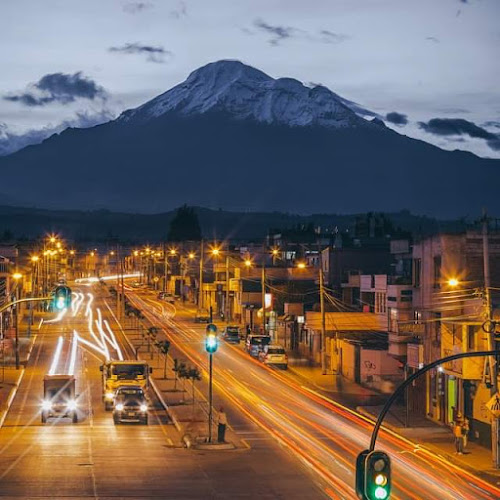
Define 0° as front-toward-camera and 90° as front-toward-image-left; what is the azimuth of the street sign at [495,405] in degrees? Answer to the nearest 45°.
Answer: approximately 0°

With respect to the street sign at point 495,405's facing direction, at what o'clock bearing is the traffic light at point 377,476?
The traffic light is roughly at 12 o'clock from the street sign.
